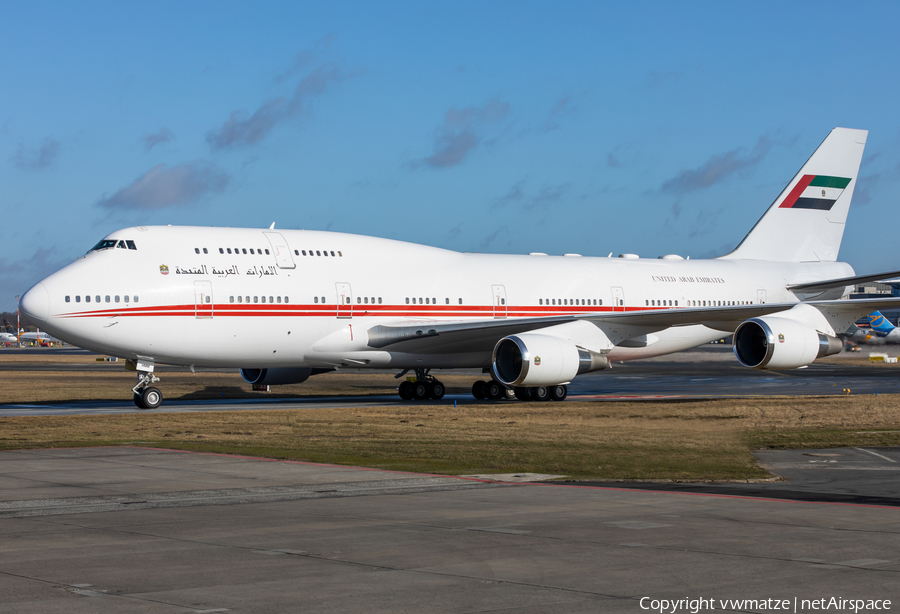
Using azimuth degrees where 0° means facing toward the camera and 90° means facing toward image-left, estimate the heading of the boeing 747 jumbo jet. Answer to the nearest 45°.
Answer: approximately 45°
